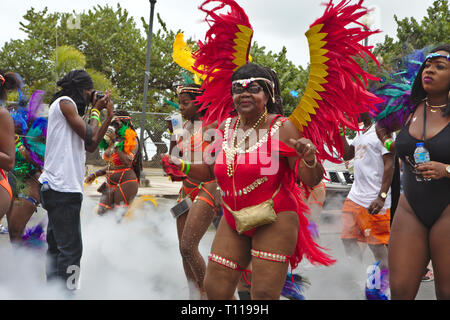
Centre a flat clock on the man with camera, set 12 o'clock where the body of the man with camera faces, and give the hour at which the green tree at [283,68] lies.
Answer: The green tree is roughly at 10 o'clock from the man with camera.

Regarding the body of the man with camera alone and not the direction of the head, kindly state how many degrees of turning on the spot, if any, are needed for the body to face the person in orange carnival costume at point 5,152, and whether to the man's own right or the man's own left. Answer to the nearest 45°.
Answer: approximately 135° to the man's own right

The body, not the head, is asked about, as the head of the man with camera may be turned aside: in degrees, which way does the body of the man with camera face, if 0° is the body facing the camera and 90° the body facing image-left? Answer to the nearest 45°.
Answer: approximately 270°

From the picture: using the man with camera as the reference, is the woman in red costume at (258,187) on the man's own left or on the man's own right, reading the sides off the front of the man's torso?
on the man's own right

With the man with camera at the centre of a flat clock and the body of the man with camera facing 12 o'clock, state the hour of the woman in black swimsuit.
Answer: The woman in black swimsuit is roughly at 1 o'clock from the man with camera.

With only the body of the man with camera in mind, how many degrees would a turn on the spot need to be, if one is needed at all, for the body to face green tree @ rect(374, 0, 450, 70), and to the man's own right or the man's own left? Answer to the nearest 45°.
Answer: approximately 45° to the man's own left
